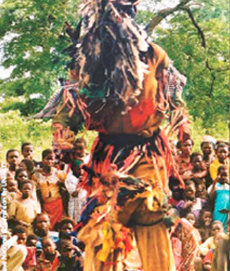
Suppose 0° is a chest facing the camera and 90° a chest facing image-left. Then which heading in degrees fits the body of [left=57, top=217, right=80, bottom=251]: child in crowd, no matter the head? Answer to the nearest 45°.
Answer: approximately 315°

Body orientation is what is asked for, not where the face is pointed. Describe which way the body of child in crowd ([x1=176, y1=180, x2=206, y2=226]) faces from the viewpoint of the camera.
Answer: toward the camera

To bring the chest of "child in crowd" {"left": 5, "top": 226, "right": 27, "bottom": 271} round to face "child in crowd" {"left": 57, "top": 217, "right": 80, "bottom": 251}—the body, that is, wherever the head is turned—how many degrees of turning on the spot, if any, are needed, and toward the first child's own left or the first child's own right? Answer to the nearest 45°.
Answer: approximately 45° to the first child's own left

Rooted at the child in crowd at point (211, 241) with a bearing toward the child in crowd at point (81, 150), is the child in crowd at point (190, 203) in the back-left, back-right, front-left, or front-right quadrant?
front-right

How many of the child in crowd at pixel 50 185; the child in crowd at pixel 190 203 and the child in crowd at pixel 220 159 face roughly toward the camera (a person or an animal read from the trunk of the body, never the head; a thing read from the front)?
3

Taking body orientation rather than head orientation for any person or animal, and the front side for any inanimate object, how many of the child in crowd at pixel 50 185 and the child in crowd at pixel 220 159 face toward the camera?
2

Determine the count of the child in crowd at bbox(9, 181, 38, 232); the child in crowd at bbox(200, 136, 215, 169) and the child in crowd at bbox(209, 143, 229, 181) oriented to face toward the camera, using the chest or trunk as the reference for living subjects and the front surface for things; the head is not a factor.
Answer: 3

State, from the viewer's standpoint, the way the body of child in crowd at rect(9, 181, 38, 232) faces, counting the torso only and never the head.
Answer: toward the camera
